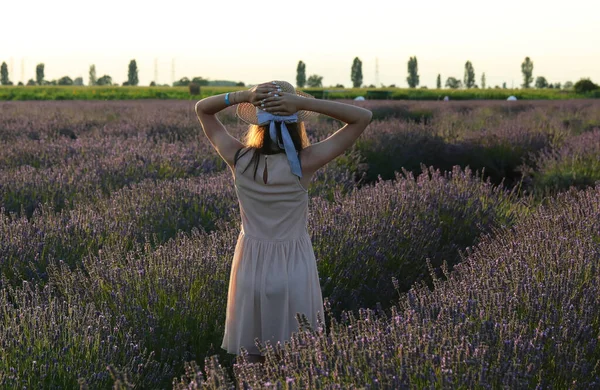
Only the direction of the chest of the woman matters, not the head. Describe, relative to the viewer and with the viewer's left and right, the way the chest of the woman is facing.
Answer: facing away from the viewer

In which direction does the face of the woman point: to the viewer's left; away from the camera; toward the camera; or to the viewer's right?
away from the camera
